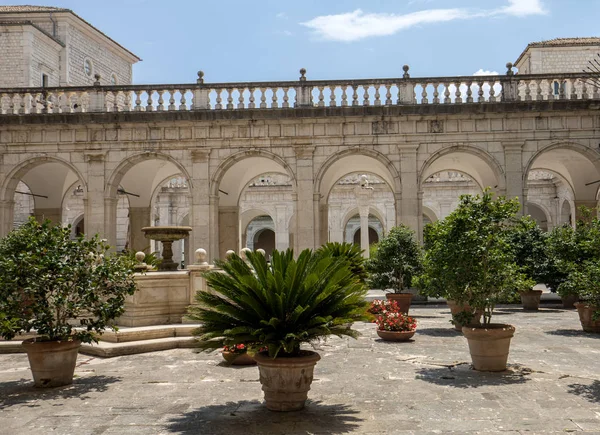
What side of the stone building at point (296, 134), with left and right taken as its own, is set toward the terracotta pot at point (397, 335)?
front

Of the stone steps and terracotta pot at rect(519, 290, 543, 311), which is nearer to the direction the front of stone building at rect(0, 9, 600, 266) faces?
the stone steps

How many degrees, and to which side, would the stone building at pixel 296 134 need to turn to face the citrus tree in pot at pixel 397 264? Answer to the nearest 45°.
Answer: approximately 45° to its left

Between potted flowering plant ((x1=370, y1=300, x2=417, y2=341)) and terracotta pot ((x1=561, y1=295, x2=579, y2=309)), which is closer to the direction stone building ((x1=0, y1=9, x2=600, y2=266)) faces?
the potted flowering plant

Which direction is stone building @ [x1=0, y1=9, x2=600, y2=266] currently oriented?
toward the camera

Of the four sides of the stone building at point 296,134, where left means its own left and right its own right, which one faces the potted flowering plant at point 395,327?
front

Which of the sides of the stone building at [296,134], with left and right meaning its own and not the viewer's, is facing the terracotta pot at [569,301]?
left

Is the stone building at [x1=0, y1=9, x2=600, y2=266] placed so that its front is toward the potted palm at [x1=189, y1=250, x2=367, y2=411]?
yes

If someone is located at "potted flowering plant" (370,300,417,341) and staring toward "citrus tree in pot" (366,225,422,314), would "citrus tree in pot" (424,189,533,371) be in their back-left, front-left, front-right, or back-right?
back-right

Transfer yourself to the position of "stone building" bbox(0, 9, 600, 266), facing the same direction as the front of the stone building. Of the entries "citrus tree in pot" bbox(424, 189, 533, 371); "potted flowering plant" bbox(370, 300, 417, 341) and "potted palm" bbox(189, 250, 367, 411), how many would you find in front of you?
3
